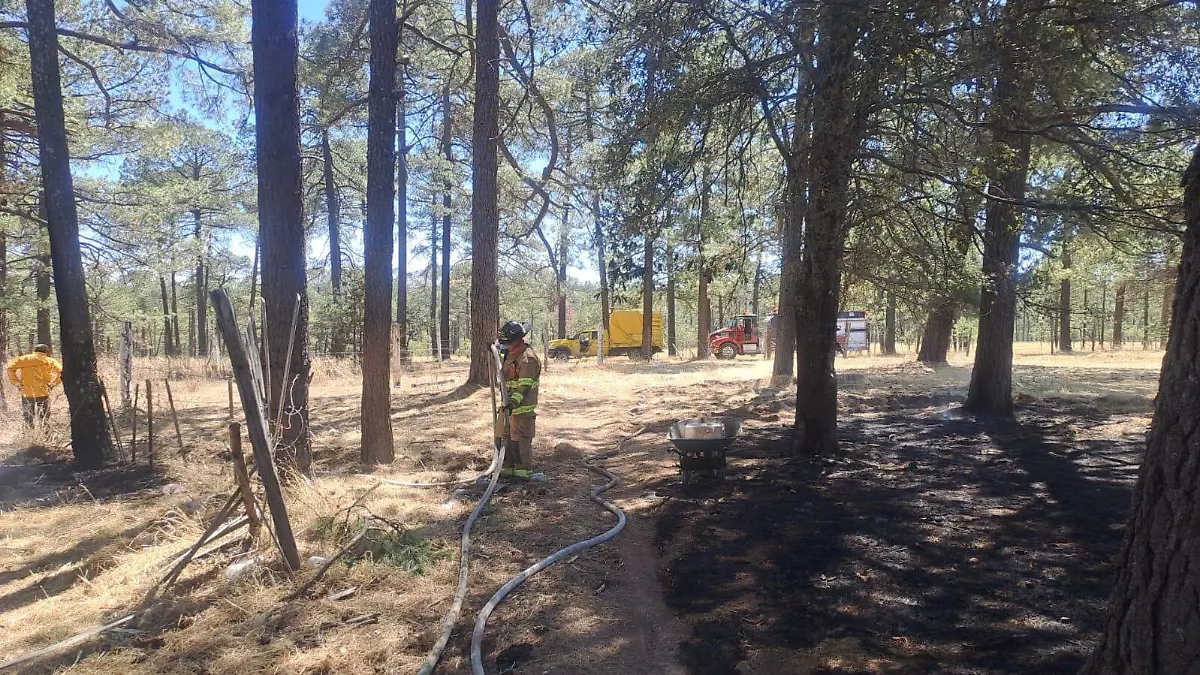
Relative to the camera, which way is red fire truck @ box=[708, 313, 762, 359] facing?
to the viewer's left

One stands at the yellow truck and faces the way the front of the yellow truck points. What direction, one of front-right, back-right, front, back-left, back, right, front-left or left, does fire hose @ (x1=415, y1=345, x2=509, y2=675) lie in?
left

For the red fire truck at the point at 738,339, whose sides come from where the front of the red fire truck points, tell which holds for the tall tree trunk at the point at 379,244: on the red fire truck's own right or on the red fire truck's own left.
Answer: on the red fire truck's own left

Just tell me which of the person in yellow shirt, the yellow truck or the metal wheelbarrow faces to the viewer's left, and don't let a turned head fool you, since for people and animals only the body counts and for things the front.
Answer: the yellow truck

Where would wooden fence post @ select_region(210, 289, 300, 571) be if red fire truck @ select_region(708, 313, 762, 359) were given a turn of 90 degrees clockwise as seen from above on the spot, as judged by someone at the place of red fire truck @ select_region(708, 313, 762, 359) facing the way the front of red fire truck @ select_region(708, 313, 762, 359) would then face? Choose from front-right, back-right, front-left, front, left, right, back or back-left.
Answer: back

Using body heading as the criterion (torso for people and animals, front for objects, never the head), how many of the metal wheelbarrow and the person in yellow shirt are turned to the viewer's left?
0

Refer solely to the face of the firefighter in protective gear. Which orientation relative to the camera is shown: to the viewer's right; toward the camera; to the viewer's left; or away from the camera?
to the viewer's left

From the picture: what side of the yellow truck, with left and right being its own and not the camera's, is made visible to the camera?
left

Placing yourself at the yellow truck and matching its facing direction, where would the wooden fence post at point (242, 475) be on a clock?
The wooden fence post is roughly at 9 o'clock from the yellow truck.
